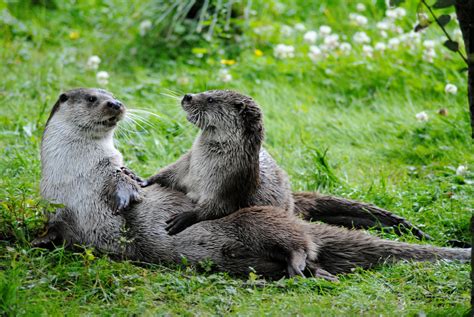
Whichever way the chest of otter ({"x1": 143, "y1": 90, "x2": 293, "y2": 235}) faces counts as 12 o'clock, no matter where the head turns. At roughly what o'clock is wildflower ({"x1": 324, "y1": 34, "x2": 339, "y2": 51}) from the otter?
The wildflower is roughly at 5 o'clock from the otter.

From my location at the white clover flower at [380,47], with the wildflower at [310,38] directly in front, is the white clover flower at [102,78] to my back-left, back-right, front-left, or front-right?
front-left

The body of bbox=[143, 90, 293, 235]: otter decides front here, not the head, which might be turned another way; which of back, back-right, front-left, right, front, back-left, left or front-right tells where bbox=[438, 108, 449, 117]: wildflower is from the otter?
back

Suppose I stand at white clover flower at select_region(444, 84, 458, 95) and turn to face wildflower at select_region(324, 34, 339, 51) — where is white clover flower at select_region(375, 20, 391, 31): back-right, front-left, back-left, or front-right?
front-right

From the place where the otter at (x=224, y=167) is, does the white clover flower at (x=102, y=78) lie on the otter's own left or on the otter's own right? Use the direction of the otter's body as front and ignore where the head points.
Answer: on the otter's own right

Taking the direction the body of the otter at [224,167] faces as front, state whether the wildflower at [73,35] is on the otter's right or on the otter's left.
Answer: on the otter's right

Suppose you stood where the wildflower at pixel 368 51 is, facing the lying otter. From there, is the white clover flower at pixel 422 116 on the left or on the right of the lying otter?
left

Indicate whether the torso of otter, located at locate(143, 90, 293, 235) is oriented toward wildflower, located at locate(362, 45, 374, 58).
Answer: no

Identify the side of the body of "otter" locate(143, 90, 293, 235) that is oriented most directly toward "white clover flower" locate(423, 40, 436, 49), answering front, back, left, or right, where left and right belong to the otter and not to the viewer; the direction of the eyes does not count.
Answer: back

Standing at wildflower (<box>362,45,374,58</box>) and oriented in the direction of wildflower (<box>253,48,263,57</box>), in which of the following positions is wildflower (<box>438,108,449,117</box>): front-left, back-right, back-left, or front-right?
back-left

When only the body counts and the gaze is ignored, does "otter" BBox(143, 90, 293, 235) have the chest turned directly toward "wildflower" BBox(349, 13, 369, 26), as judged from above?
no

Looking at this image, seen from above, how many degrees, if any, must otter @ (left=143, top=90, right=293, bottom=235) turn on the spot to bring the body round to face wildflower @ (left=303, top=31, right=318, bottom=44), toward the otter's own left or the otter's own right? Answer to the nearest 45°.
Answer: approximately 135° to the otter's own right

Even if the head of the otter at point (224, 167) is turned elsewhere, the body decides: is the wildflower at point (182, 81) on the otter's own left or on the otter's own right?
on the otter's own right

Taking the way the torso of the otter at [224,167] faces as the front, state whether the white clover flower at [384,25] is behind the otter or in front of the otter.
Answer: behind

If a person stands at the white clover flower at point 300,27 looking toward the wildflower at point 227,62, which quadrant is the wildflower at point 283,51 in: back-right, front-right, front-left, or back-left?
front-left

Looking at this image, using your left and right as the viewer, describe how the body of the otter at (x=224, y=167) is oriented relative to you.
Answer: facing the viewer and to the left of the viewer

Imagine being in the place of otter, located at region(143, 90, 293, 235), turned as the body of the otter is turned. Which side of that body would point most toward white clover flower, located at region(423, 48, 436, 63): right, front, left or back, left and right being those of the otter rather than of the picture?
back

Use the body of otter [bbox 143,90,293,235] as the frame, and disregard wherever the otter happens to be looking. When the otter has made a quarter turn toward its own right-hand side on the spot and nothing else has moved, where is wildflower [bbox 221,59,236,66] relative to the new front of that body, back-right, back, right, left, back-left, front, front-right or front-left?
front-right

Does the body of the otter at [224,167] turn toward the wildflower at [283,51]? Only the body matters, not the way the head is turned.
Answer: no

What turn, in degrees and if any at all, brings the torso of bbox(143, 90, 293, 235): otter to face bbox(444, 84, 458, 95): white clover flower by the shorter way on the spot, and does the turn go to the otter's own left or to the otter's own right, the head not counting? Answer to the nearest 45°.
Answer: approximately 180°
